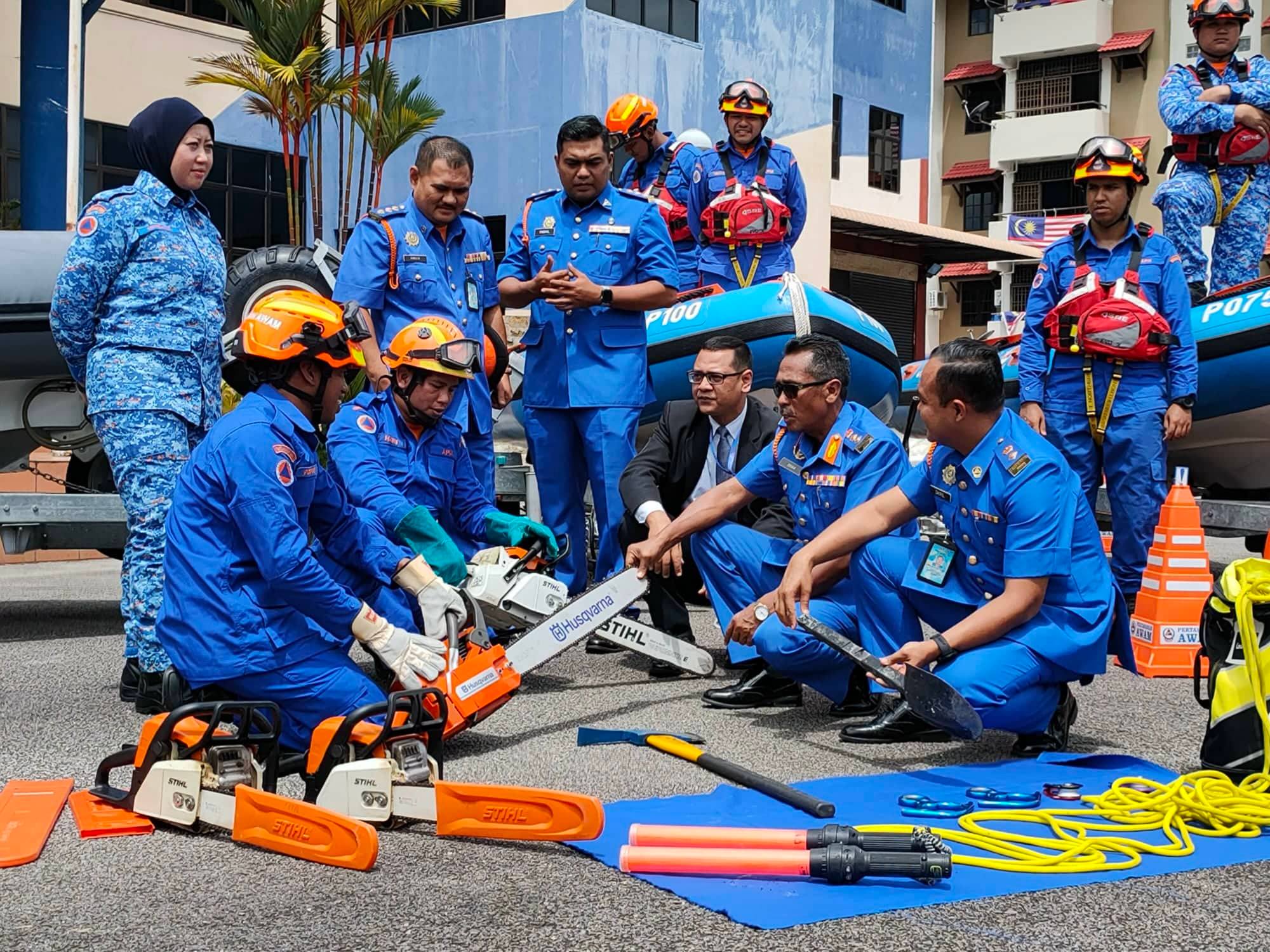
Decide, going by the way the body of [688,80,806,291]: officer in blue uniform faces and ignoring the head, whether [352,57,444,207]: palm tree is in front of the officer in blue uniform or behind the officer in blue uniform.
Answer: behind

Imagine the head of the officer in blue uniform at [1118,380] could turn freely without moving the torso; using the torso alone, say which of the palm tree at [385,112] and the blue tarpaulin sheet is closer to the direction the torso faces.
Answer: the blue tarpaulin sheet

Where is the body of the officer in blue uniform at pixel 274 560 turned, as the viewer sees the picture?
to the viewer's right

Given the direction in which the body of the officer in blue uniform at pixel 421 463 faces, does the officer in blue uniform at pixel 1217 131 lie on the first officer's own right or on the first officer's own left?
on the first officer's own left

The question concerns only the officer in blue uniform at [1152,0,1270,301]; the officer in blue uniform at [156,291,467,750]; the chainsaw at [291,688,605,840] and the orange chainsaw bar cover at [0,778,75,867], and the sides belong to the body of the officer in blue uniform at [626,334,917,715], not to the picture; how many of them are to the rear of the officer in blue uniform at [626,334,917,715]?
1

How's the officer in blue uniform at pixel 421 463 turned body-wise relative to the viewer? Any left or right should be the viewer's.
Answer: facing the viewer and to the right of the viewer

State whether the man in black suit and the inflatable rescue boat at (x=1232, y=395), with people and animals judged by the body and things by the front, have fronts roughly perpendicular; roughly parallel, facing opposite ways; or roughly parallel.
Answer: roughly perpendicular

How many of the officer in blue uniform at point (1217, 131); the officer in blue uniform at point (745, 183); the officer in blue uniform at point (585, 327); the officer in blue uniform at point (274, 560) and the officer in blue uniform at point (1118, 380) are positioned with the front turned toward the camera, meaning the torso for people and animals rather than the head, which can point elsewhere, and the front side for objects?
4

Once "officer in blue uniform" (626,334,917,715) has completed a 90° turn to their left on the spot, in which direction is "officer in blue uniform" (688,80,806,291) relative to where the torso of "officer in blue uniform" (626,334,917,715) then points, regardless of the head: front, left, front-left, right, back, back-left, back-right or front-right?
back-left

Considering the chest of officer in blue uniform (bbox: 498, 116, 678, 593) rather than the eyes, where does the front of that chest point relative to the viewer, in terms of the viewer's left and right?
facing the viewer

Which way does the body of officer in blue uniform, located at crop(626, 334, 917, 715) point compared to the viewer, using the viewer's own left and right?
facing the viewer and to the left of the viewer

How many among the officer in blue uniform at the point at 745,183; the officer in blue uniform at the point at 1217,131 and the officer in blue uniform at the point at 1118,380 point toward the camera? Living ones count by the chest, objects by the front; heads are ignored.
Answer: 3

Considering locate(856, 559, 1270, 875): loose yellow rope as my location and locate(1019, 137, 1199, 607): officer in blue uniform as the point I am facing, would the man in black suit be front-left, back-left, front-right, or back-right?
front-left

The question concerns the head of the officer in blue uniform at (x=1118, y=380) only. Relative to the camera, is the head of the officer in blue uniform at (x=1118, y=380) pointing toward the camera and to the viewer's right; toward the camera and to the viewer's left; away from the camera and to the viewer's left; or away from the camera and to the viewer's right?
toward the camera and to the viewer's left

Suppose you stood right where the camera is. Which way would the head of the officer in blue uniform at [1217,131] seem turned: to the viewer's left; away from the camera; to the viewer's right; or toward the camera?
toward the camera

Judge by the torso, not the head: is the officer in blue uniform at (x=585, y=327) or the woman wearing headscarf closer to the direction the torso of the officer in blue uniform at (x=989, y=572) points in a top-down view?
the woman wearing headscarf
